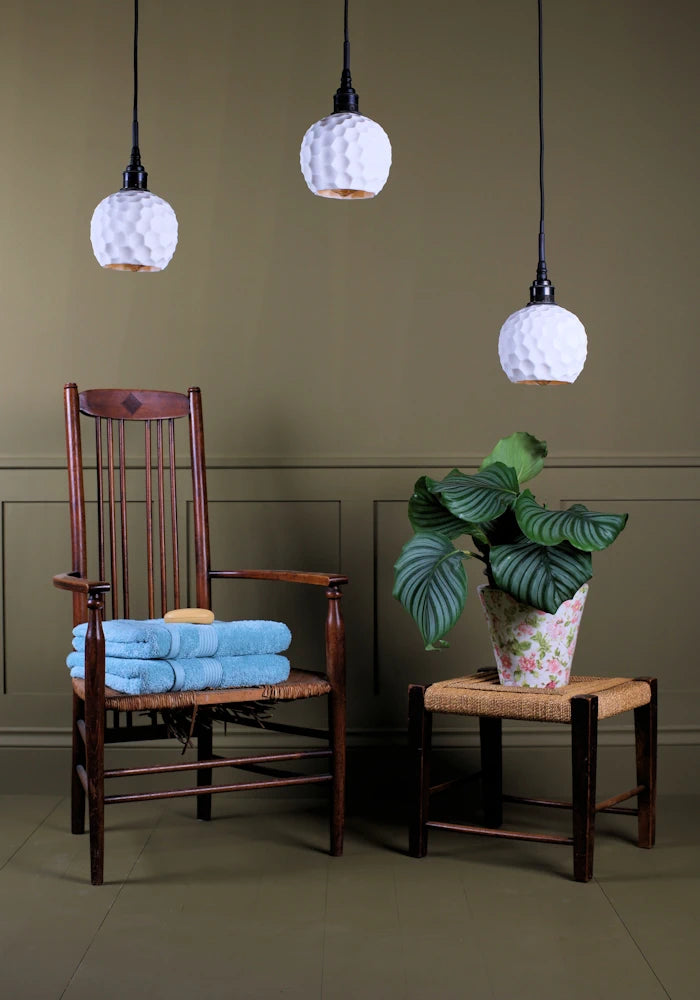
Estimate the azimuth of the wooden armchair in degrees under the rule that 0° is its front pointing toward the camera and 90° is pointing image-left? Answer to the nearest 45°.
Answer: approximately 315°

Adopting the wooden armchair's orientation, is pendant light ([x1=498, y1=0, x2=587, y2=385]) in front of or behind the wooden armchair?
in front
